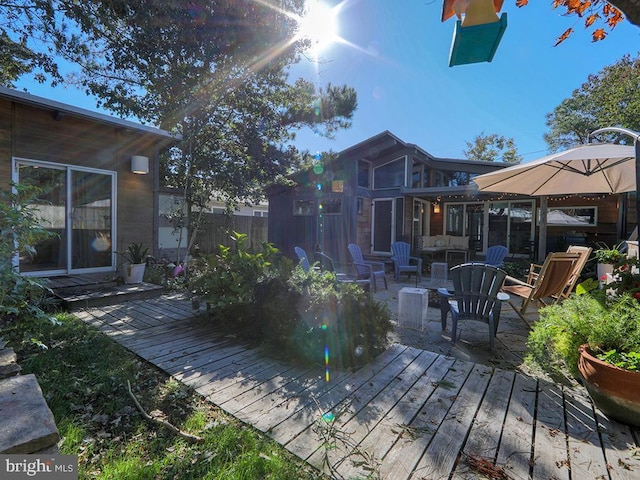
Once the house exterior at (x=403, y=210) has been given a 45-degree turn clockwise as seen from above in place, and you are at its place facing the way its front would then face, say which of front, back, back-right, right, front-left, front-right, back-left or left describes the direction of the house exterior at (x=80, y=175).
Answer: front

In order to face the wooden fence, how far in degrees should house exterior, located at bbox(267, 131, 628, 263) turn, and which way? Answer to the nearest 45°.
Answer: approximately 90° to its right

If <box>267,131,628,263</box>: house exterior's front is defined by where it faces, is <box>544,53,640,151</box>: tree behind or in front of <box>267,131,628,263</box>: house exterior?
behind

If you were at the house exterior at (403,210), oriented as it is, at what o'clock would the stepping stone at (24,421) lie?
The stepping stone is roughly at 12 o'clock from the house exterior.

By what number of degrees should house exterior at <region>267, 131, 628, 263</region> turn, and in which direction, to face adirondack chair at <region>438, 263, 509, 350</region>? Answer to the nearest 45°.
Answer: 0° — it already faces it

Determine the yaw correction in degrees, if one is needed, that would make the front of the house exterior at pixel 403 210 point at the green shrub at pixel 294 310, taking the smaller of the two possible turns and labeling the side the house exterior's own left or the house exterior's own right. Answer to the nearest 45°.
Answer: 0° — it already faces it

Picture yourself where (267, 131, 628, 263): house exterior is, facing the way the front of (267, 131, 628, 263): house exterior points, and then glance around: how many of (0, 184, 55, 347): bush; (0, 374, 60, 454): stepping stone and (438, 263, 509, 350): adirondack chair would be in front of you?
3

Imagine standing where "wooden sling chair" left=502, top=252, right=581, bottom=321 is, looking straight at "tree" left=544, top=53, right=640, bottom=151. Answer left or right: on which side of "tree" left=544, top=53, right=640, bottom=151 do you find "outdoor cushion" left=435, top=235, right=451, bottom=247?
left

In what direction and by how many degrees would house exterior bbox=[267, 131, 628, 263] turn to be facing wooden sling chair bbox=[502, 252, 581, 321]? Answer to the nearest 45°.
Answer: approximately 45° to its left

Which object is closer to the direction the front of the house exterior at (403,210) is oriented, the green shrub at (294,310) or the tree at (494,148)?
the green shrub

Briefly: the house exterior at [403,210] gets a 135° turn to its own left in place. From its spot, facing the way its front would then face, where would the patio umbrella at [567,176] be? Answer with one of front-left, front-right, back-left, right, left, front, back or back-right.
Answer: right

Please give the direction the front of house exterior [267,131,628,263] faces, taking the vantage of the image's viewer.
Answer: facing the viewer

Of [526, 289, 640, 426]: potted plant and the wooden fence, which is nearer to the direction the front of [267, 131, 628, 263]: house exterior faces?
the potted plant

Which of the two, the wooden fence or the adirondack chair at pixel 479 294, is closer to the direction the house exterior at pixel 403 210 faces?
the adirondack chair

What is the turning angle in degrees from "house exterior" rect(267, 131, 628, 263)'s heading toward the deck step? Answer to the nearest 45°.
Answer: approximately 45° to its right

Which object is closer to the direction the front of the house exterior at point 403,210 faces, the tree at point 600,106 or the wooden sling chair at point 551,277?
the wooden sling chair

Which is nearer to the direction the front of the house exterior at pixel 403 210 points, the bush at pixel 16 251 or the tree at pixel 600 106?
the bush
